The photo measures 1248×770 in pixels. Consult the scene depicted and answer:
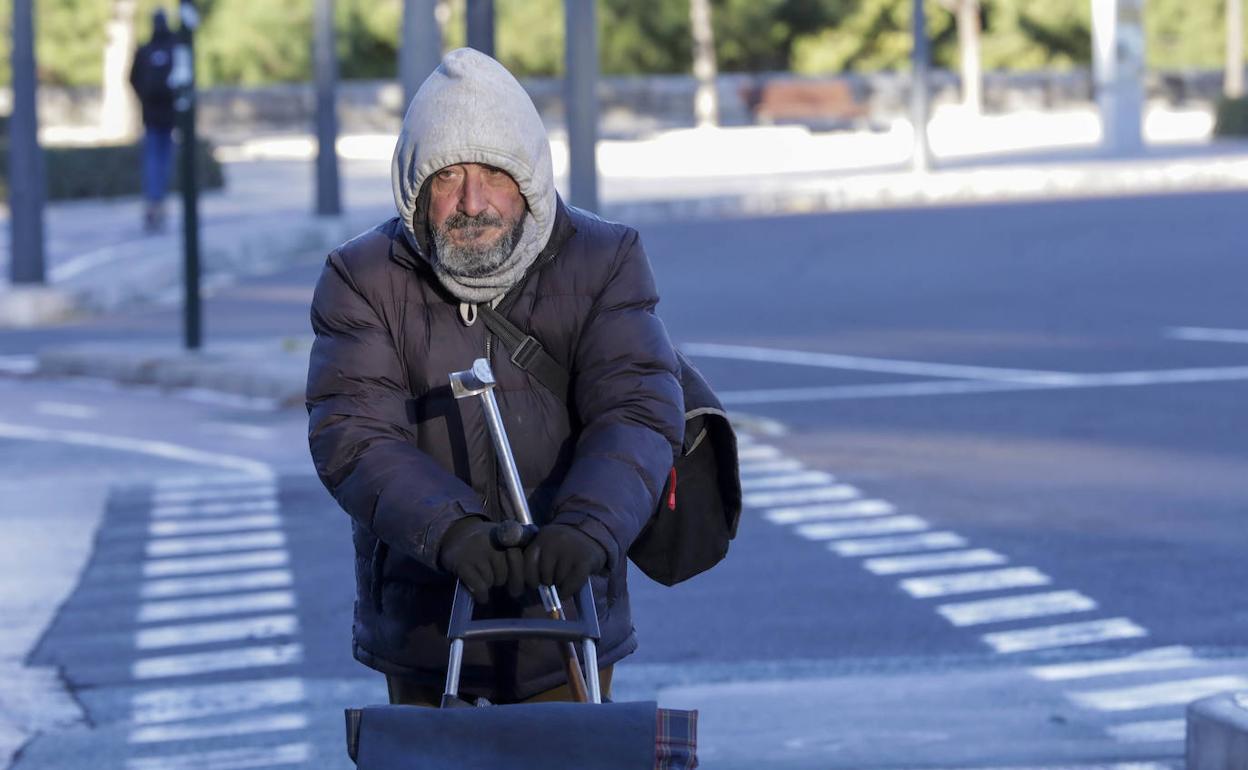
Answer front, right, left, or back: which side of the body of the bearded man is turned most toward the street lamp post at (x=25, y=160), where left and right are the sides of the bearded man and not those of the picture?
back

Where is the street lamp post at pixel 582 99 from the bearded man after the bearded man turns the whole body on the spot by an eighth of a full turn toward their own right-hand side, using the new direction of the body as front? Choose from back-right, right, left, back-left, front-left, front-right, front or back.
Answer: back-right

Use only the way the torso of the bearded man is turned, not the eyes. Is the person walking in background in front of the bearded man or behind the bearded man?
behind

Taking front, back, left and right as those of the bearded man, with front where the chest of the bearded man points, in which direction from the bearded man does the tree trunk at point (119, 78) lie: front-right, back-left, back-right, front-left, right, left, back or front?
back

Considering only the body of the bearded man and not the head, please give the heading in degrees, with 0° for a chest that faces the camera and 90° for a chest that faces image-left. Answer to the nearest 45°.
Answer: approximately 0°

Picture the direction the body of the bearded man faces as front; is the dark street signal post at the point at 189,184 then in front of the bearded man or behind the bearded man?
behind

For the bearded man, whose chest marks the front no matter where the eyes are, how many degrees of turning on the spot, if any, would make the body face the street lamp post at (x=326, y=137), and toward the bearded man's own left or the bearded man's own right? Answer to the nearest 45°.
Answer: approximately 180°

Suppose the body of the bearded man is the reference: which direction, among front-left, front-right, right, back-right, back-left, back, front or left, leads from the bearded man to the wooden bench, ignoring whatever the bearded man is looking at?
back
